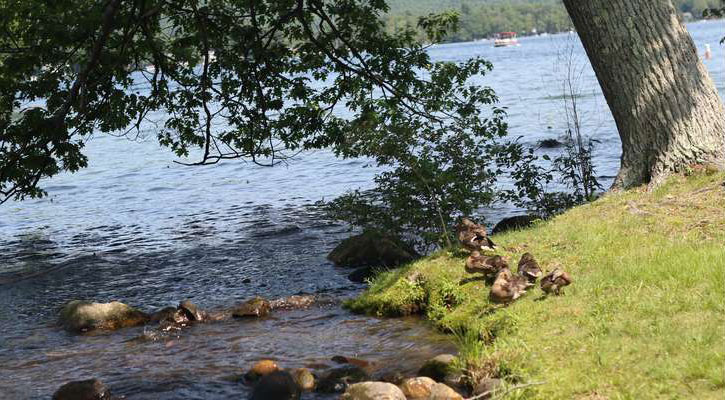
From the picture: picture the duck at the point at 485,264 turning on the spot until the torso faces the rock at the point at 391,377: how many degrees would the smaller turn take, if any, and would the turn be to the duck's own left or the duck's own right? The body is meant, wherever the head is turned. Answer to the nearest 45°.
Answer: approximately 45° to the duck's own left

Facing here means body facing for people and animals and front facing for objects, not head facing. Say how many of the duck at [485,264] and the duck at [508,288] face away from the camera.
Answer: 0

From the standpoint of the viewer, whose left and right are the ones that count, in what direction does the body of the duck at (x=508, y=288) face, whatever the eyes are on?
facing the viewer and to the left of the viewer

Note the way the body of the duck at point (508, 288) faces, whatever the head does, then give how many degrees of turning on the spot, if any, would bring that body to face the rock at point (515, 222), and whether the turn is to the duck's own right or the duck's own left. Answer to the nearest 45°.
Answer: approximately 135° to the duck's own right

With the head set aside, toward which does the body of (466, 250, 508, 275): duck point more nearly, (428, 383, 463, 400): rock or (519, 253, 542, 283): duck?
the rock

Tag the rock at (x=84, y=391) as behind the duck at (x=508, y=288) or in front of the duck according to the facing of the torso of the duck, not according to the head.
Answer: in front

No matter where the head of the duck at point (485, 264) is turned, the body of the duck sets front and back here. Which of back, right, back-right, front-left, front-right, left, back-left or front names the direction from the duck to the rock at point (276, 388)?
front-left

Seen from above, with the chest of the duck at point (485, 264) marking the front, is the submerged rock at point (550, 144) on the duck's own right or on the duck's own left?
on the duck's own right

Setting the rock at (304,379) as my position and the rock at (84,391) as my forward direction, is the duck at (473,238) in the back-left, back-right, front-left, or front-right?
back-right

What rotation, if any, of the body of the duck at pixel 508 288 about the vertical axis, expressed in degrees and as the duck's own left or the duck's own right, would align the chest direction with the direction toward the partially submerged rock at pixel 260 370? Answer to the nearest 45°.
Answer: approximately 45° to the duck's own right

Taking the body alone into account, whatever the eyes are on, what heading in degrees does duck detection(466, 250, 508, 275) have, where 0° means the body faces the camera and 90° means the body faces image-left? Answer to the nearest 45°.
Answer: approximately 90°

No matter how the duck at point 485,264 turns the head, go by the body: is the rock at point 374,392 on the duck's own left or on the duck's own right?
on the duck's own left

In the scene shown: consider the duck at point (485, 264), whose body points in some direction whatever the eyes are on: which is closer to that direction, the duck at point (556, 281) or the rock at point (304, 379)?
the rock

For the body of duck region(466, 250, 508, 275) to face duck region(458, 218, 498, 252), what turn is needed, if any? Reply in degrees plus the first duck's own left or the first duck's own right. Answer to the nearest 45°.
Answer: approximately 90° to the first duck's own right

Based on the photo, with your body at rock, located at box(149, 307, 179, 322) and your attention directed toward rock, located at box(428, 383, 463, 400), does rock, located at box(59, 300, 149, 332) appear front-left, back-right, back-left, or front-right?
back-right
